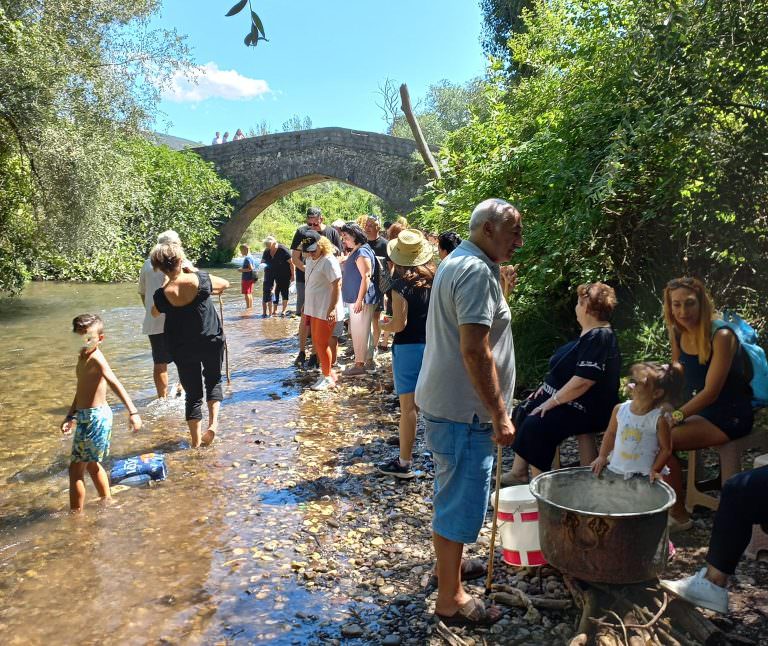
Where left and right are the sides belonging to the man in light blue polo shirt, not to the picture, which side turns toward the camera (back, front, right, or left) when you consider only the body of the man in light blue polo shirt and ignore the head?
right

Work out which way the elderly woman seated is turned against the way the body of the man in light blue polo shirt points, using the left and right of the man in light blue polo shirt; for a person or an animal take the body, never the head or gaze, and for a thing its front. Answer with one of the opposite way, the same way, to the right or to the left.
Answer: the opposite way

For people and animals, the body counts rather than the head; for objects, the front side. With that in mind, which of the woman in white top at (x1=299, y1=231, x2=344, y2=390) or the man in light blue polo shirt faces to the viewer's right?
the man in light blue polo shirt

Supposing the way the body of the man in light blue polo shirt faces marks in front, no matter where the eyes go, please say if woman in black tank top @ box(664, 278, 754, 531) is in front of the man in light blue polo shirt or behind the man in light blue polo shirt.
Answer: in front

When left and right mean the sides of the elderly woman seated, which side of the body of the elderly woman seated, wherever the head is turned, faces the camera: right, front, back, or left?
left

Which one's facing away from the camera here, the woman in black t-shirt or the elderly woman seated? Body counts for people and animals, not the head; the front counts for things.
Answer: the woman in black t-shirt

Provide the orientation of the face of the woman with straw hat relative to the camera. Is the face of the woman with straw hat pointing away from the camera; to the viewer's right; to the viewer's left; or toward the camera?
away from the camera

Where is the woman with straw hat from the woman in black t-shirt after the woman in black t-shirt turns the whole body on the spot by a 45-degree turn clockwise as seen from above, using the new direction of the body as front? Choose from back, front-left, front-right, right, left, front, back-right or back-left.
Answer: right

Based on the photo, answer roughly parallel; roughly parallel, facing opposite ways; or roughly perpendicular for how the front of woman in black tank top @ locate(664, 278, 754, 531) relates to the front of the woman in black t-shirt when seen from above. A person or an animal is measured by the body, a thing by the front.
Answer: roughly perpendicular

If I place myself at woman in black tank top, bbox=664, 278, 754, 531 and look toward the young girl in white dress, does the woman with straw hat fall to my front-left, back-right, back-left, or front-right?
front-right

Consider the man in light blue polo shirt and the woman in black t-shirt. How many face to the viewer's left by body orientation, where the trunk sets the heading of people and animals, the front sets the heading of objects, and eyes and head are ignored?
0

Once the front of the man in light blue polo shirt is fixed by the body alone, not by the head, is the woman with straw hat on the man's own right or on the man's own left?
on the man's own left

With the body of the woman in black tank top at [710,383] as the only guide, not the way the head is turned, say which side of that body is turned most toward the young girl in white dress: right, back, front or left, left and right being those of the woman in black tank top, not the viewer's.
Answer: front

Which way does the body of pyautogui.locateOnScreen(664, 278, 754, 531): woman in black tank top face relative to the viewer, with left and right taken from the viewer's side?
facing the viewer and to the left of the viewer

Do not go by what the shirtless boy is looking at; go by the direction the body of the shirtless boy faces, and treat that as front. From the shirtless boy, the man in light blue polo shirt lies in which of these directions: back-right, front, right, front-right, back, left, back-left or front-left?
left

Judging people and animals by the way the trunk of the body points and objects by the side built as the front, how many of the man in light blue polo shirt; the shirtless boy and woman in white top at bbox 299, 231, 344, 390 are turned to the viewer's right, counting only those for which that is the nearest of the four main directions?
1

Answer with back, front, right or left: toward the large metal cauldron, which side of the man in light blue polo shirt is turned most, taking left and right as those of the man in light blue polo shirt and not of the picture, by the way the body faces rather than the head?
front

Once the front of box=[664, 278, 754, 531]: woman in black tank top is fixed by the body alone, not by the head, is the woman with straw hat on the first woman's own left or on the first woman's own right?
on the first woman's own right

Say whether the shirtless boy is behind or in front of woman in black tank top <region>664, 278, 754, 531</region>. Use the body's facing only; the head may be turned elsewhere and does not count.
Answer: in front

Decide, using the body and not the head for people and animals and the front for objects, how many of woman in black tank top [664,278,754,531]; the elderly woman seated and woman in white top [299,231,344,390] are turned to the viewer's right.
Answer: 0

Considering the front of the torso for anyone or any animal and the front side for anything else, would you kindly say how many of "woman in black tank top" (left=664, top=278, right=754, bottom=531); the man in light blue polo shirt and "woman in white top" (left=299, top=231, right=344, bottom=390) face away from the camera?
0

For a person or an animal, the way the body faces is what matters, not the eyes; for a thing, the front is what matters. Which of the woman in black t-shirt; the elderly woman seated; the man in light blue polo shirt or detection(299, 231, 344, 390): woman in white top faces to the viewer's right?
the man in light blue polo shirt

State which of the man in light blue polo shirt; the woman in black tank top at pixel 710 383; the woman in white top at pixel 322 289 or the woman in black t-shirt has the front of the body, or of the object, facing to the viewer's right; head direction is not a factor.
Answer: the man in light blue polo shirt

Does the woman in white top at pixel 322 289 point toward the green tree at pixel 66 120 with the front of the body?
no
